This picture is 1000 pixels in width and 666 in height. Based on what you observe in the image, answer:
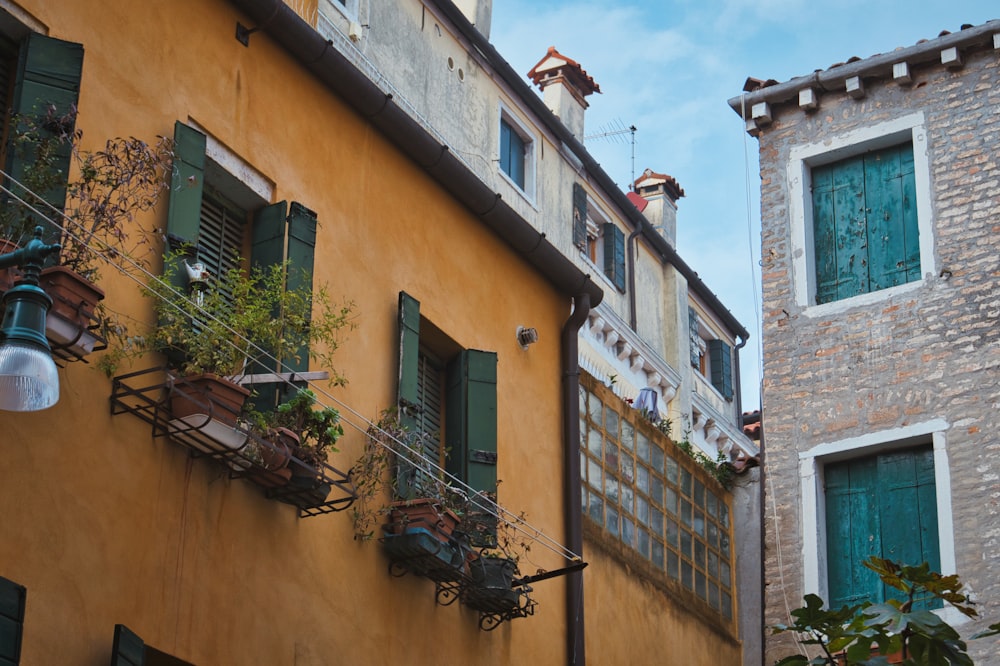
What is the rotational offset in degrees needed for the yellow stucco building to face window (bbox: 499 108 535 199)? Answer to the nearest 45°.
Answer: approximately 135° to its left

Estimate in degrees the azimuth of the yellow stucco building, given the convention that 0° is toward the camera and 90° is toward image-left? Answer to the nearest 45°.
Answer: approximately 315°

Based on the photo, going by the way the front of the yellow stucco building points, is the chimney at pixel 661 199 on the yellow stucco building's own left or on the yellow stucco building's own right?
on the yellow stucco building's own left

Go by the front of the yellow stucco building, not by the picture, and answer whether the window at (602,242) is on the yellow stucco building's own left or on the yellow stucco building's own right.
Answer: on the yellow stucco building's own left

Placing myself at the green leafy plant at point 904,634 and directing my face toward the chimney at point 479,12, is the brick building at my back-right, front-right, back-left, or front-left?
front-right

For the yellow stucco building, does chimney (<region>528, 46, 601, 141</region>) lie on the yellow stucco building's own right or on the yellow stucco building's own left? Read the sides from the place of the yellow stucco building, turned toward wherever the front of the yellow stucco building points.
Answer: on the yellow stucco building's own left

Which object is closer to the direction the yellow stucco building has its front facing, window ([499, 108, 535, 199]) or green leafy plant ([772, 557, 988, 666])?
the green leafy plant

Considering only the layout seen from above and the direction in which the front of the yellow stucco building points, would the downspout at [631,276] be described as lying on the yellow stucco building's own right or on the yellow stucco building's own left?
on the yellow stucco building's own left

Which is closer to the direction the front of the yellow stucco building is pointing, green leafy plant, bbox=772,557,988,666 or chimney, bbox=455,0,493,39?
the green leafy plant

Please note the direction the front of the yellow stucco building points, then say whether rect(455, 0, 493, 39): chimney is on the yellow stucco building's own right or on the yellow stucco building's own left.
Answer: on the yellow stucco building's own left
